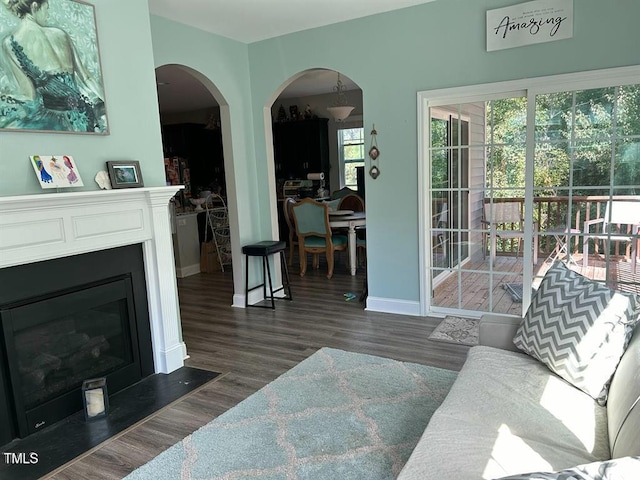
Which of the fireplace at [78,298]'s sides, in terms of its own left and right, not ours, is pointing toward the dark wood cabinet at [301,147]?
left

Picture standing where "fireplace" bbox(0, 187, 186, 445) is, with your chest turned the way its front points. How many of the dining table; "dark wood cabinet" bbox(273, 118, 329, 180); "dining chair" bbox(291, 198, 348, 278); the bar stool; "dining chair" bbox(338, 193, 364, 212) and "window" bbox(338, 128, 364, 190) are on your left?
6

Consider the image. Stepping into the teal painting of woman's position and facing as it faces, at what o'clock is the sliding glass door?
The sliding glass door is roughly at 11 o'clock from the teal painting of woman.

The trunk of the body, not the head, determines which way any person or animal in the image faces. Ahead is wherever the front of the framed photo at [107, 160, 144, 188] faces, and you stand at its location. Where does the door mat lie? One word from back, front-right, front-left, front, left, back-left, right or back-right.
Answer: front-left

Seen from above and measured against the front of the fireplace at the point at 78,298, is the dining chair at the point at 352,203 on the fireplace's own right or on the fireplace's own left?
on the fireplace's own left

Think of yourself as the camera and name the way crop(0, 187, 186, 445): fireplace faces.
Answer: facing the viewer and to the right of the viewer

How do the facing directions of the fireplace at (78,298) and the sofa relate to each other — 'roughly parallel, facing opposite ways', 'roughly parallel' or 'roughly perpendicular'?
roughly parallel, facing opposite ways

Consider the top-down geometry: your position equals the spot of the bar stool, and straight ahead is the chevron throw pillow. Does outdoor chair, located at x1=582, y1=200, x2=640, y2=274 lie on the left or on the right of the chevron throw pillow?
left

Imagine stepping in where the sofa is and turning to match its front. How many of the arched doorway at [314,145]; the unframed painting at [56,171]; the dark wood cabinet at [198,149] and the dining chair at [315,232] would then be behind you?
0

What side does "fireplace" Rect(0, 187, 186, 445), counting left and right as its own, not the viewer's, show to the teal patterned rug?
front

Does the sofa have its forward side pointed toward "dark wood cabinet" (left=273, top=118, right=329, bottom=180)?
no

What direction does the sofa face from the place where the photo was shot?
facing to the left of the viewer

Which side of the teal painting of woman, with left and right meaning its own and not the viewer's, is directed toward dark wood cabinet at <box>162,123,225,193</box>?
left
